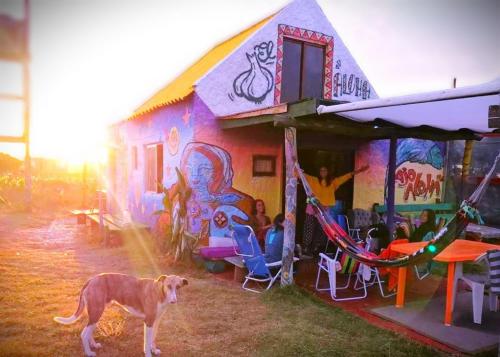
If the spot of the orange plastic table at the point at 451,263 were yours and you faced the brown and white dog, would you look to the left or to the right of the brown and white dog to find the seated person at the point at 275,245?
right

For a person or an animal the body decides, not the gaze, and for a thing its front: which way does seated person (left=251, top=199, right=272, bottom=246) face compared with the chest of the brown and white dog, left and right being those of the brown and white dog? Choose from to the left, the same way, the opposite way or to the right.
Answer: to the right

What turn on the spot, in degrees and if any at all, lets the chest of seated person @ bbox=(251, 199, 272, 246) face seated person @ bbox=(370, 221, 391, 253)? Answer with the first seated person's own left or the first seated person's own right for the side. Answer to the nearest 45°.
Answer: approximately 45° to the first seated person's own left

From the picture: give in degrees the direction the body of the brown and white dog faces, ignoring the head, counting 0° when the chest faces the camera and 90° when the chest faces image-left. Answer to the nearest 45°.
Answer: approximately 270°
